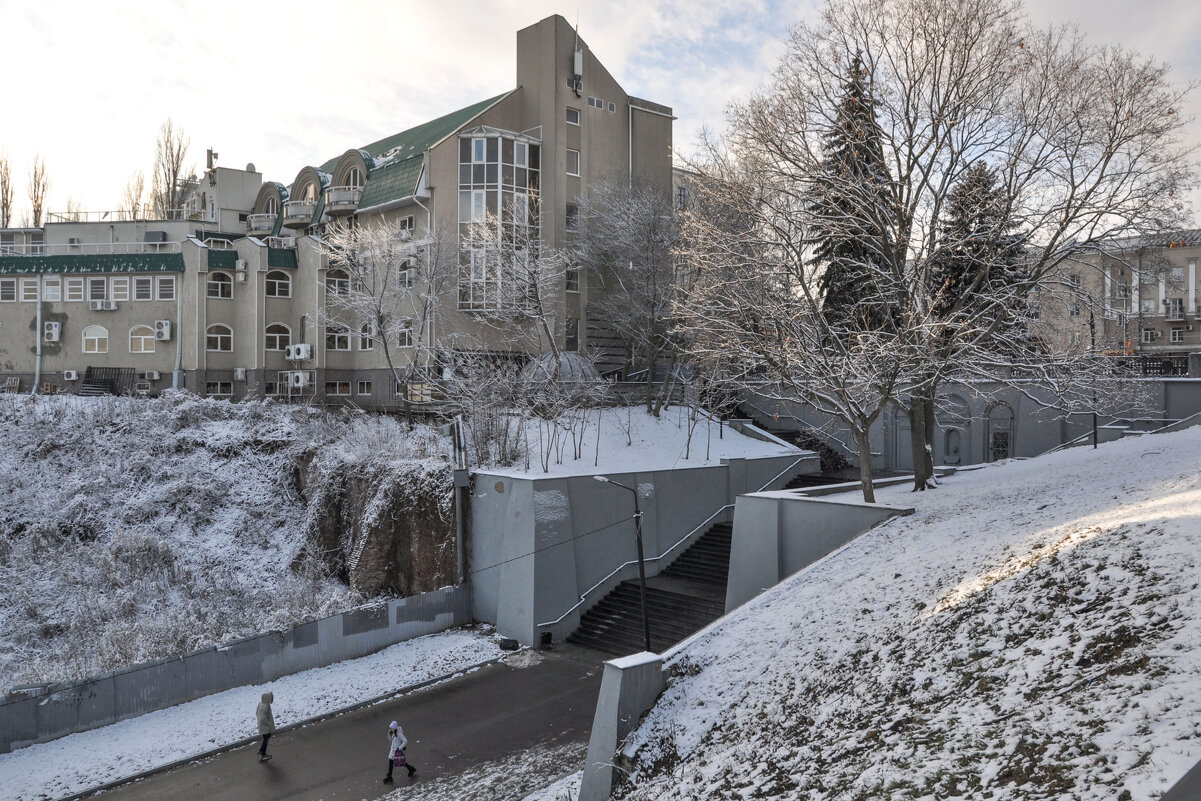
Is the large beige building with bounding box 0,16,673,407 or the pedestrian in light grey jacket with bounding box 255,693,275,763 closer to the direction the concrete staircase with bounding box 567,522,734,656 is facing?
the pedestrian in light grey jacket

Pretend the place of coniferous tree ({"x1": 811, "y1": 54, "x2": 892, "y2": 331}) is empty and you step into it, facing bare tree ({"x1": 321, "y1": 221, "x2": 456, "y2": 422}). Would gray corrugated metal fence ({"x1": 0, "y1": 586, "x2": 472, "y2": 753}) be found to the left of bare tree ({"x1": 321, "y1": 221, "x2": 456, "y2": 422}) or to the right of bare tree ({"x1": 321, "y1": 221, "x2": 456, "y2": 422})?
left

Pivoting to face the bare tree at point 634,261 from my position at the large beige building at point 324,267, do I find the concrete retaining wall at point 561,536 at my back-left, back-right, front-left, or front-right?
front-right

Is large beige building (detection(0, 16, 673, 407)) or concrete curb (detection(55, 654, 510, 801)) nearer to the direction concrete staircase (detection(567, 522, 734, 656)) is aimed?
the concrete curb

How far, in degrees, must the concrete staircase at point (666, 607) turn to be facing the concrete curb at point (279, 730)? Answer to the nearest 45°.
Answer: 0° — it already faces it

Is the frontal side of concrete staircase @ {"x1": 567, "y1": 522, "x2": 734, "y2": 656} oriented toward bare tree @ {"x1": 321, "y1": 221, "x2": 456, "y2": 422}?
no

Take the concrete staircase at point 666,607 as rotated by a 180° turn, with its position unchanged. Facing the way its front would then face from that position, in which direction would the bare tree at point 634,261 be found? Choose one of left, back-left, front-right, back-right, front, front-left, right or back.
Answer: front-left

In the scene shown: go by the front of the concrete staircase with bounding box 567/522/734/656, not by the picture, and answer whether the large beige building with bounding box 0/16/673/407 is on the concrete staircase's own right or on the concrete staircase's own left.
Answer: on the concrete staircase's own right

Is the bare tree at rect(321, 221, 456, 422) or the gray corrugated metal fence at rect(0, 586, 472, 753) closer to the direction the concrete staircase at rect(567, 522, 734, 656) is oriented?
the gray corrugated metal fence

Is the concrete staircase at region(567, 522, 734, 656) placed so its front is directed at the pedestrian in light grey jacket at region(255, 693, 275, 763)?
yes
